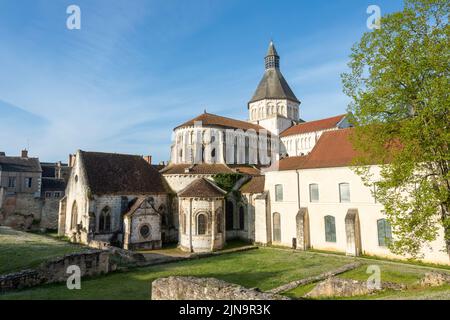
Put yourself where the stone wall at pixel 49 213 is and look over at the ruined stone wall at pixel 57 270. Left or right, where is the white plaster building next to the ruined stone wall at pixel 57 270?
left

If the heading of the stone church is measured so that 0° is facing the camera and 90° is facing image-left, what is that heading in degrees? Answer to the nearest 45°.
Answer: approximately 225°

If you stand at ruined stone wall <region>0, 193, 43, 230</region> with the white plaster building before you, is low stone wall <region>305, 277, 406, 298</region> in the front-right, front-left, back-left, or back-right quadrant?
front-right

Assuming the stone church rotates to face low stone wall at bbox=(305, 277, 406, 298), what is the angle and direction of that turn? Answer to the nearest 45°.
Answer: approximately 135° to its right

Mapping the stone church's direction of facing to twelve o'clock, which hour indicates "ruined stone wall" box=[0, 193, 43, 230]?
The ruined stone wall is roughly at 8 o'clock from the stone church.

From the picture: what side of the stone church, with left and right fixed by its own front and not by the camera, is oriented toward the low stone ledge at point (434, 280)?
right

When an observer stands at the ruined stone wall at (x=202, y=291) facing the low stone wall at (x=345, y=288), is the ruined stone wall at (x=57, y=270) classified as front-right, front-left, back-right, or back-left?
back-left

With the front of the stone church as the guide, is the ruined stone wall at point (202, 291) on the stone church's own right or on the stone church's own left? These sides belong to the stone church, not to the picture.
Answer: on the stone church's own right

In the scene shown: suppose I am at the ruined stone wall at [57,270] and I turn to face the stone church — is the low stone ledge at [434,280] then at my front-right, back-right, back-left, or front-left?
front-right

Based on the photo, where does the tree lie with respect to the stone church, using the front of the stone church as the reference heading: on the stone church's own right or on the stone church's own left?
on the stone church's own right

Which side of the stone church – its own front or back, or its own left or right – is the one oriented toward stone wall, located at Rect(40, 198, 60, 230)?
left
